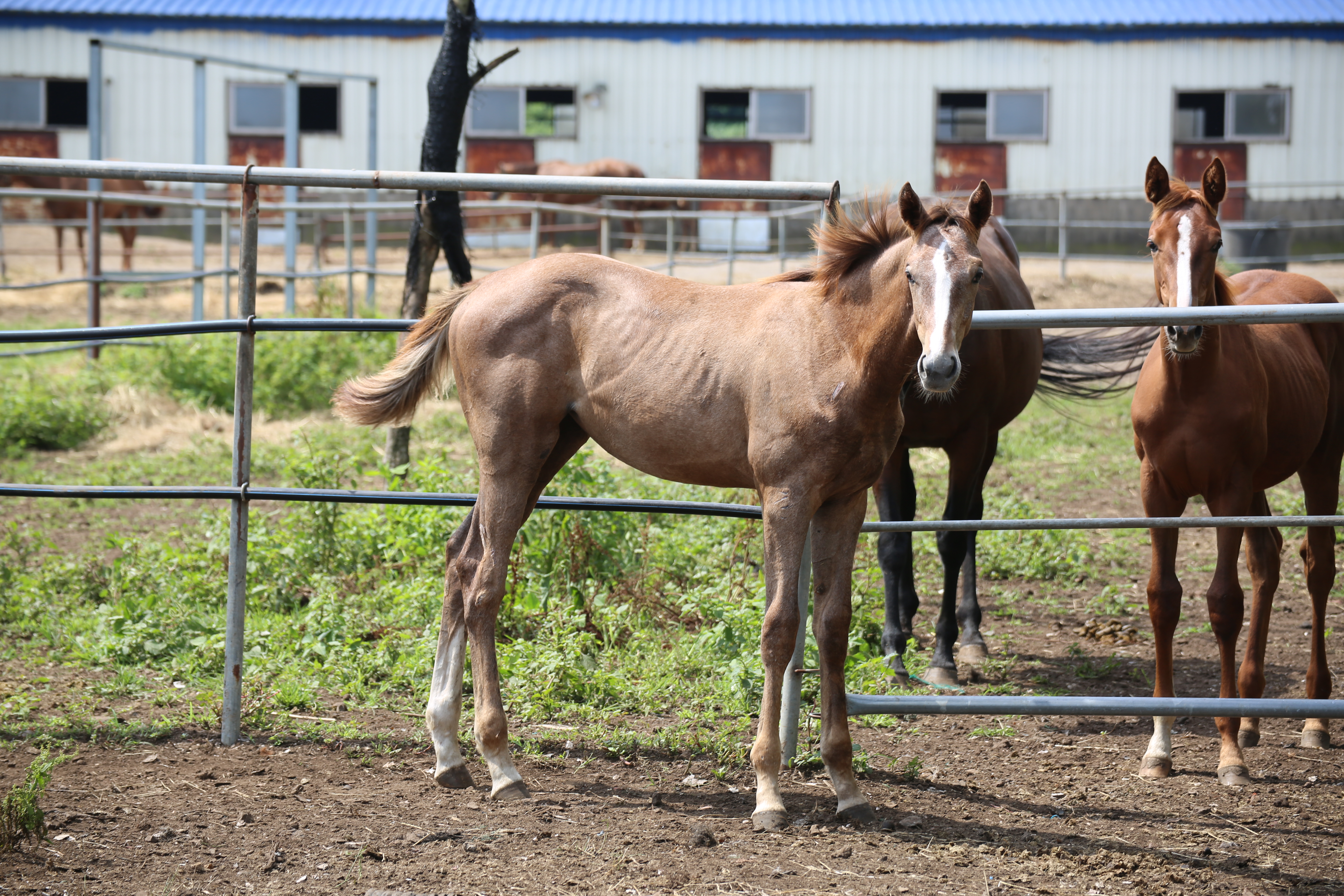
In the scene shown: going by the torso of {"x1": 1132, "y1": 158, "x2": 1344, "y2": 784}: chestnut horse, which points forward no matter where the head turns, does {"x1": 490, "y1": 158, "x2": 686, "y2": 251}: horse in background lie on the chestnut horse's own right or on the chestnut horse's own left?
on the chestnut horse's own right

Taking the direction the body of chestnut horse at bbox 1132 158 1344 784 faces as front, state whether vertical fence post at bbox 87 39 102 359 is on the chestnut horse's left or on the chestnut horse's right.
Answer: on the chestnut horse's right

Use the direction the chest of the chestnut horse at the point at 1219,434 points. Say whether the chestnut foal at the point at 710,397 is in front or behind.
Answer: in front

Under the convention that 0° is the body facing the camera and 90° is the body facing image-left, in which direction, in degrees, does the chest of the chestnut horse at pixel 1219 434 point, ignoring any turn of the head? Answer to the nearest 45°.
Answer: approximately 45°

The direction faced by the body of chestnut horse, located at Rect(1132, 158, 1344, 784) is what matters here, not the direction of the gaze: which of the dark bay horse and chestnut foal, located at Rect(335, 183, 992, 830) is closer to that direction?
the chestnut foal

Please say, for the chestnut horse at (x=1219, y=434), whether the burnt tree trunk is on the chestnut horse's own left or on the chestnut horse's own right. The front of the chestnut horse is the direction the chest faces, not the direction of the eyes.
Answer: on the chestnut horse's own right
